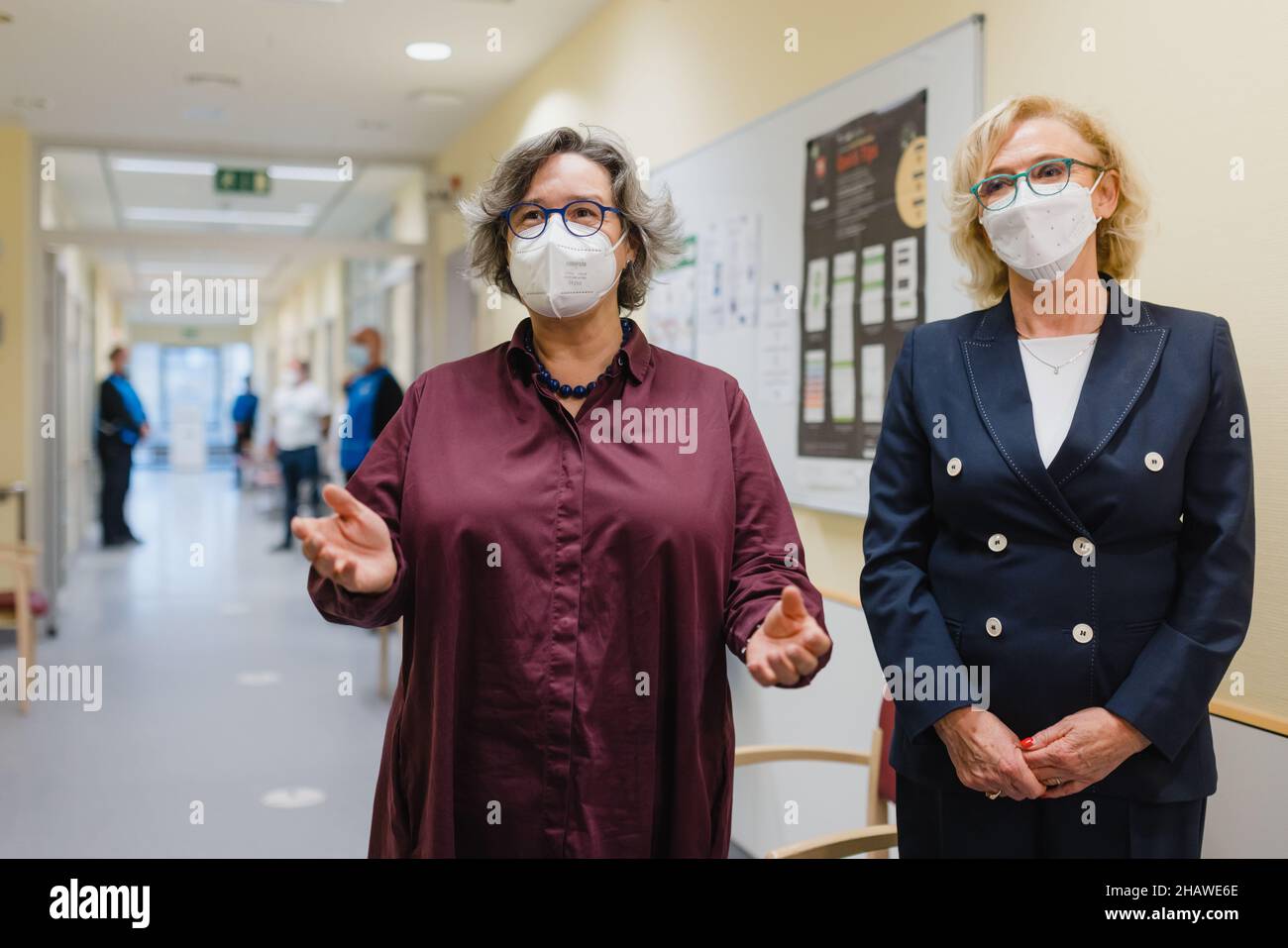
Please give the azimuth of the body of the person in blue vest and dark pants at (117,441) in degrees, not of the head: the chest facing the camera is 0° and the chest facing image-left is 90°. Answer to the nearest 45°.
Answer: approximately 270°

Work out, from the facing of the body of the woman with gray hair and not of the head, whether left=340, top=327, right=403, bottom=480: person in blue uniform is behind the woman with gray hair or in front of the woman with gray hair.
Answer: behind

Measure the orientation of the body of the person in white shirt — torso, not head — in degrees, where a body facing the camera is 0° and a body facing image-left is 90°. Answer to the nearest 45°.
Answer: approximately 45°

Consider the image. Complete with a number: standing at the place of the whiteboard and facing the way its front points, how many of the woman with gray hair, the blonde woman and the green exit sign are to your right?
1

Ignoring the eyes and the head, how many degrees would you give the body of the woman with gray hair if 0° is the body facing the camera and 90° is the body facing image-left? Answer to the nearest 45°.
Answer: approximately 0°

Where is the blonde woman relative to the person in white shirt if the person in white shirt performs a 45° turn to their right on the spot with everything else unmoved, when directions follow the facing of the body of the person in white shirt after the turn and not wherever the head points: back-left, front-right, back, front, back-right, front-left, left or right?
left

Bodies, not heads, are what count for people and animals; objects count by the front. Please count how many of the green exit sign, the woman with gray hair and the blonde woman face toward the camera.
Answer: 3

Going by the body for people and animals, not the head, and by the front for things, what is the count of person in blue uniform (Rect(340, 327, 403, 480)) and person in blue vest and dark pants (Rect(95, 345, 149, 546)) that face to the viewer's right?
1

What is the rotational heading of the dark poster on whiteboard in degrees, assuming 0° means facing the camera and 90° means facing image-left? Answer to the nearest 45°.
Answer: approximately 45°

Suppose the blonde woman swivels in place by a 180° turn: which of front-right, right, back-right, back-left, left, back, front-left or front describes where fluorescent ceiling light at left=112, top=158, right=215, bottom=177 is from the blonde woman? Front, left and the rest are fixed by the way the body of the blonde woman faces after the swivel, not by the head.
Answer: front-left

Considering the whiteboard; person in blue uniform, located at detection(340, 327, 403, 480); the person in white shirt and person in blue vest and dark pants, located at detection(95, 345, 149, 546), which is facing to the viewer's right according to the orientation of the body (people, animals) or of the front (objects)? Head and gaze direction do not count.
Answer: the person in blue vest and dark pants
